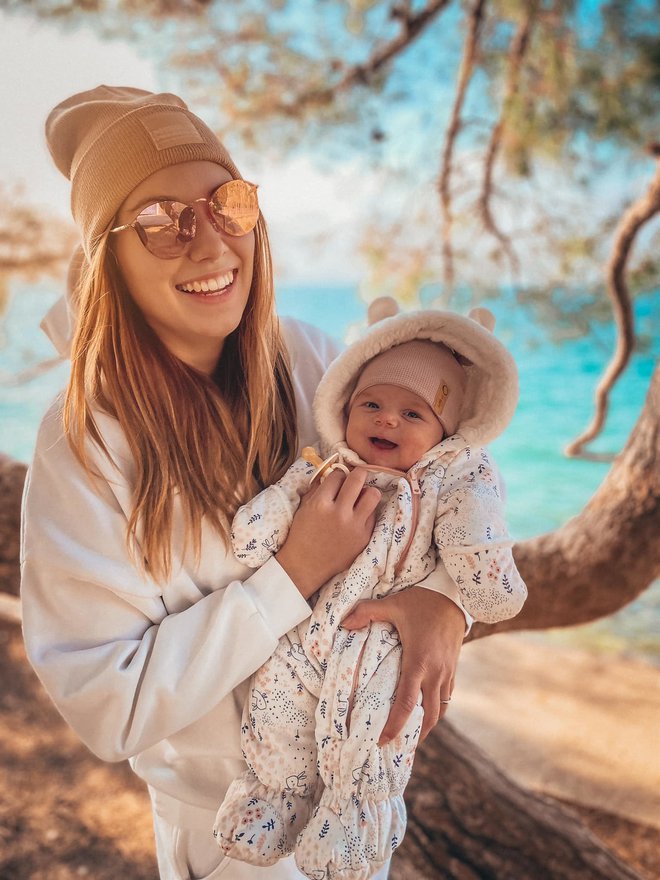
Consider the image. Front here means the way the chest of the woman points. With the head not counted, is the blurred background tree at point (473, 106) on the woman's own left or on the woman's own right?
on the woman's own left

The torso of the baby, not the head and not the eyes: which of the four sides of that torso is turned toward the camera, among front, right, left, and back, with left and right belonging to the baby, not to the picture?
front

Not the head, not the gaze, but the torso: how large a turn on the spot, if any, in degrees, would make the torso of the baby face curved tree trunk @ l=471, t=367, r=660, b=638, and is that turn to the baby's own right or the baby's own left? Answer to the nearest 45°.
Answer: approximately 135° to the baby's own left

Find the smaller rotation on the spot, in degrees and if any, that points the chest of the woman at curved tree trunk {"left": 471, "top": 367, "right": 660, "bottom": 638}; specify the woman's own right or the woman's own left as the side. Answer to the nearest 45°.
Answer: approximately 90° to the woman's own left

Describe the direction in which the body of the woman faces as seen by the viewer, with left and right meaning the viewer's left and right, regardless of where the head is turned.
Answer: facing the viewer and to the right of the viewer

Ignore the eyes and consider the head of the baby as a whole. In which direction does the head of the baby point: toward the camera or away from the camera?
toward the camera

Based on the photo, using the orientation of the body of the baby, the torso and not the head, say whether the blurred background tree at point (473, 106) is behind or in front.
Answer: behind
